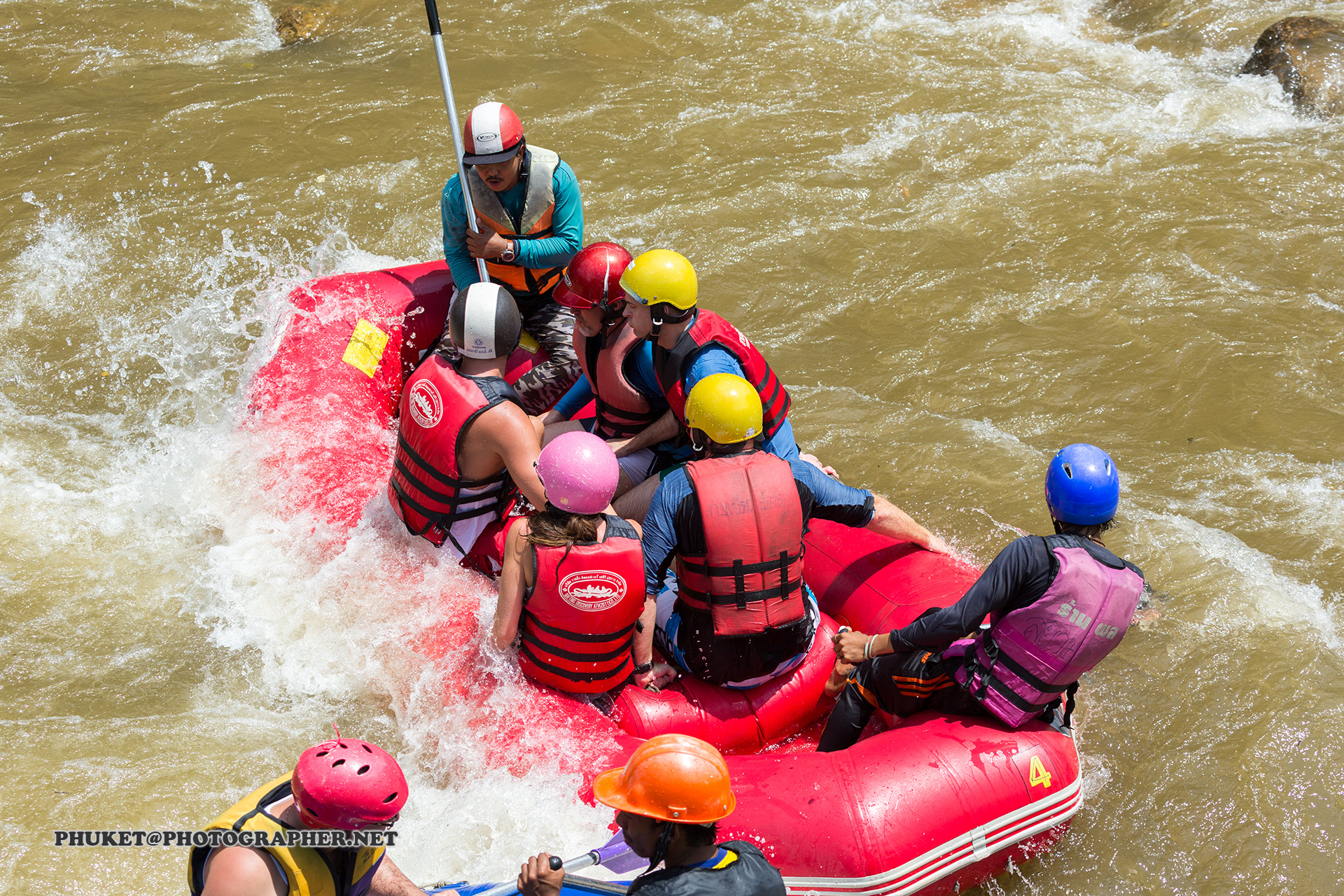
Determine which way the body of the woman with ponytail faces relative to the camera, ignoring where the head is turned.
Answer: away from the camera

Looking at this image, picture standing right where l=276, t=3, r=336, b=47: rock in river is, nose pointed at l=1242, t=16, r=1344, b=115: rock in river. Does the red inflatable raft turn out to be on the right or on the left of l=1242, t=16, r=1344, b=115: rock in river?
right

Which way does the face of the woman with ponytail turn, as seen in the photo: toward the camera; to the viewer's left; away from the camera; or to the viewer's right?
away from the camera

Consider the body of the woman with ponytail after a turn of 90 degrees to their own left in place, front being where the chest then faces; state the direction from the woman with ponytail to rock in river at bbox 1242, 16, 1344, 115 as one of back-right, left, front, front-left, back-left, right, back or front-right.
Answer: back-right
